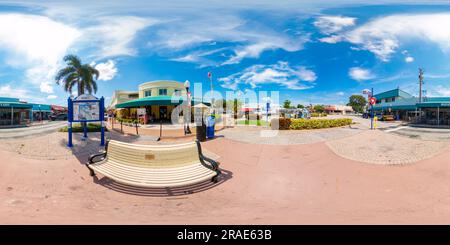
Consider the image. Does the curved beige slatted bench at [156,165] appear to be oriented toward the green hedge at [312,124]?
no

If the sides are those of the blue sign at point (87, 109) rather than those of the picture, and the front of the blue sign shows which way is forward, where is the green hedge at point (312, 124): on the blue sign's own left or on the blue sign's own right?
on the blue sign's own left

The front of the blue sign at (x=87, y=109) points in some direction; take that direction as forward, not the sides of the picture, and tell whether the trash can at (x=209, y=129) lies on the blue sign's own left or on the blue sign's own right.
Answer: on the blue sign's own left

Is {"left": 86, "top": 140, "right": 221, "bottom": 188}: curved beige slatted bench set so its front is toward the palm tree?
no

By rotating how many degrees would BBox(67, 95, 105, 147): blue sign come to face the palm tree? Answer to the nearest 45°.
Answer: approximately 180°

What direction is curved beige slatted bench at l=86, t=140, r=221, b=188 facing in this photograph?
toward the camera

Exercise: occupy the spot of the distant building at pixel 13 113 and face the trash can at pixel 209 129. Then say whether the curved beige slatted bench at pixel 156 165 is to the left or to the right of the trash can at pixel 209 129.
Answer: right

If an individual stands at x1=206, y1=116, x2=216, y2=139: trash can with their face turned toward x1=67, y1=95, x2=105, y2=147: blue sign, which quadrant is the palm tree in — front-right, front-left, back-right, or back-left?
front-right

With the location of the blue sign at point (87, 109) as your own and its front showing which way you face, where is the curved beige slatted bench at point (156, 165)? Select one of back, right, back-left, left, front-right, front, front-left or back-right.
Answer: front

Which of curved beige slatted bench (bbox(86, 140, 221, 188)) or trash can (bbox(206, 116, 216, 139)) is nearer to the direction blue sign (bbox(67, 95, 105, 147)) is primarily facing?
the curved beige slatted bench

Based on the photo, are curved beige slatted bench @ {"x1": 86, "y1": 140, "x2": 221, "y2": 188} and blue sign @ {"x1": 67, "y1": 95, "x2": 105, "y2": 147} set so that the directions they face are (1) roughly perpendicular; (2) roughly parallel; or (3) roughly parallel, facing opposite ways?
roughly parallel

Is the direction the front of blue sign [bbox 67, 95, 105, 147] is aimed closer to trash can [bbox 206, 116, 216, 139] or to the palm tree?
the trash can

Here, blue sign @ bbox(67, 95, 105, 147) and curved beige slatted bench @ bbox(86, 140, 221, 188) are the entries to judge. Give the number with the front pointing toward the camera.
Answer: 2

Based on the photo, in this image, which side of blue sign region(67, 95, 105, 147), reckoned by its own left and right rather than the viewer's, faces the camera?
front
